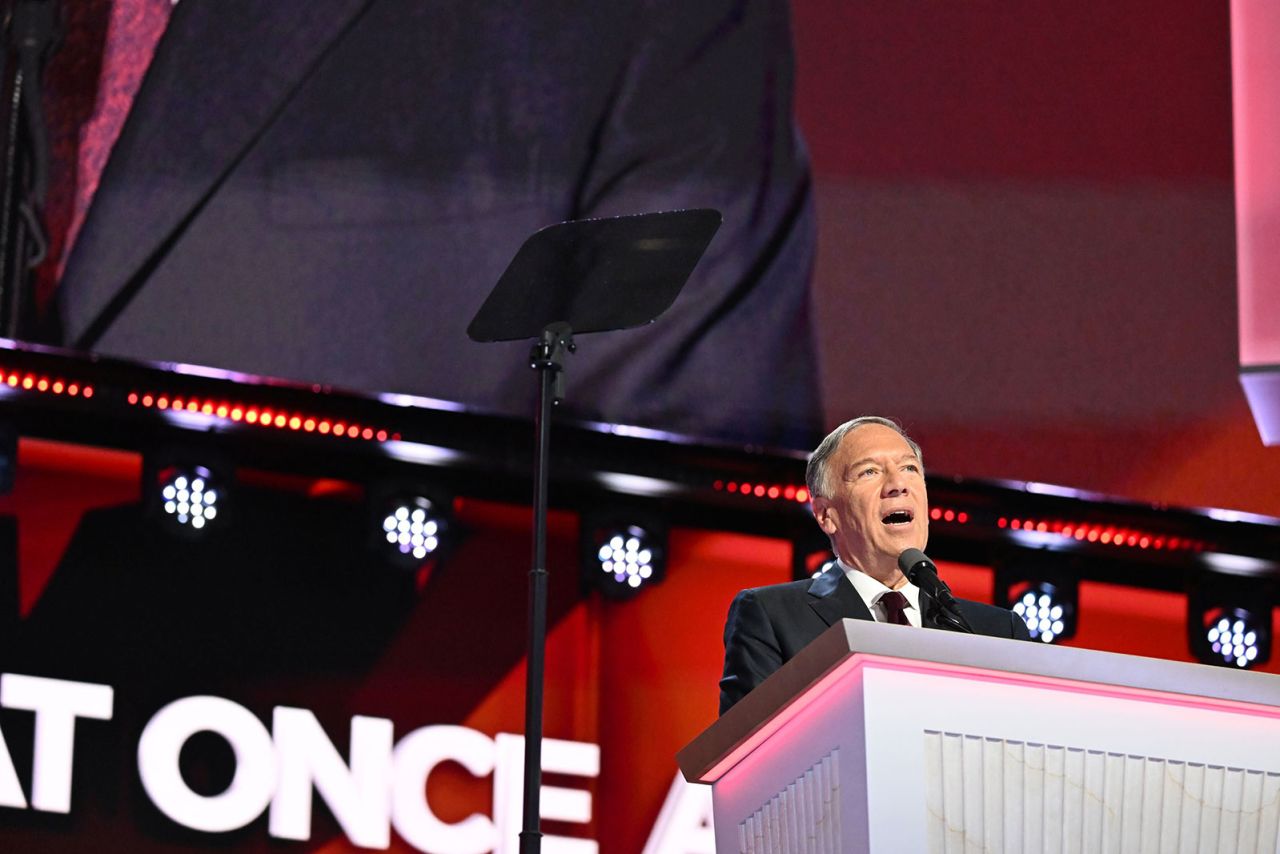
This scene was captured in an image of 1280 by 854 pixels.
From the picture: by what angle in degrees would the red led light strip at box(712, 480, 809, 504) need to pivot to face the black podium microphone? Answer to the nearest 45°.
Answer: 0° — it already faces it

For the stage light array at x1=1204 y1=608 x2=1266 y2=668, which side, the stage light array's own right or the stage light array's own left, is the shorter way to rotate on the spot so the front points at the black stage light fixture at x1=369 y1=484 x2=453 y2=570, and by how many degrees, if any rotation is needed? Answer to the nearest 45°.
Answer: approximately 45° to the stage light array's own right

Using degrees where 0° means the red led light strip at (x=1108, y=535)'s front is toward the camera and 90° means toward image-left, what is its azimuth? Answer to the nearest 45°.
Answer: approximately 0°

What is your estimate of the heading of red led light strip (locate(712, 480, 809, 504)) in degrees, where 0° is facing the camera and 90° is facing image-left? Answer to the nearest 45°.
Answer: approximately 0°

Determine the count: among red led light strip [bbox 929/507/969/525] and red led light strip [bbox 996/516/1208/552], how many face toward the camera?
2
